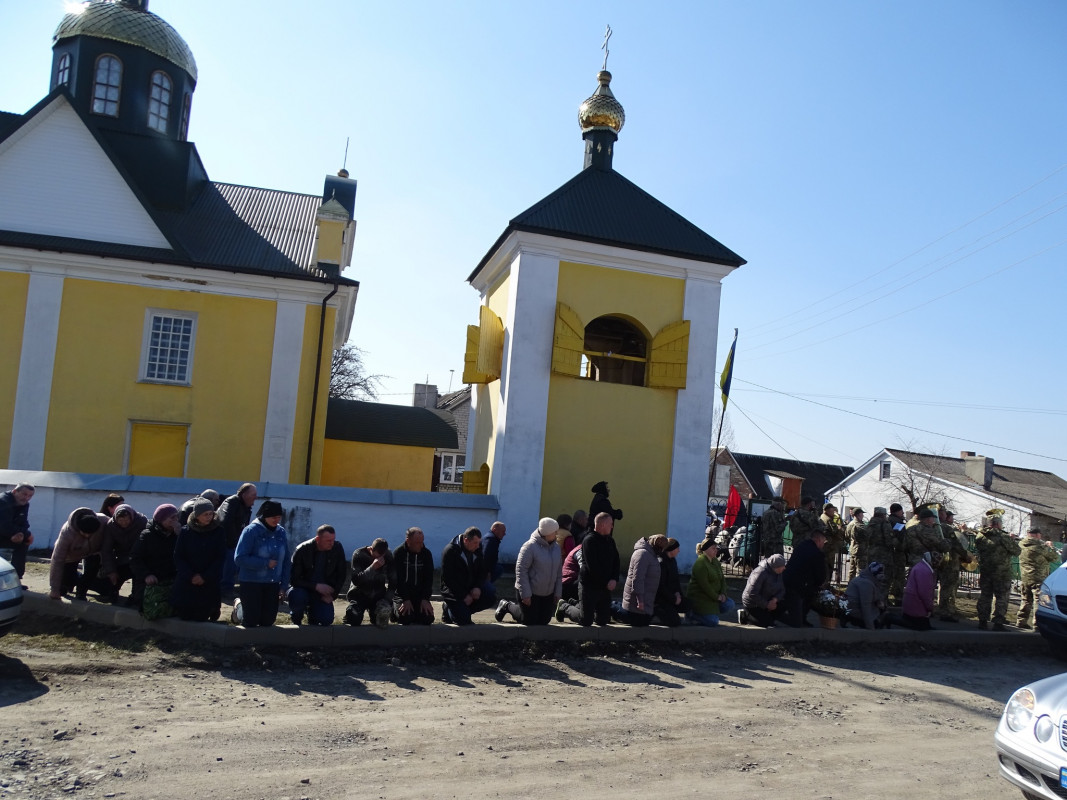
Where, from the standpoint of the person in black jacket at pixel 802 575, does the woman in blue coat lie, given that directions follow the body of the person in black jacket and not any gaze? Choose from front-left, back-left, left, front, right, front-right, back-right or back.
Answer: back-right

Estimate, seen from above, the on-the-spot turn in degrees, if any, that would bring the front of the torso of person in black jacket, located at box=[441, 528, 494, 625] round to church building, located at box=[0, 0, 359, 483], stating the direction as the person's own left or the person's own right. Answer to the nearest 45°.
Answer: approximately 180°

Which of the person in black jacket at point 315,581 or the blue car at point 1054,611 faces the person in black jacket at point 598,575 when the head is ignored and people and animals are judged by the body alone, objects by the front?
the blue car

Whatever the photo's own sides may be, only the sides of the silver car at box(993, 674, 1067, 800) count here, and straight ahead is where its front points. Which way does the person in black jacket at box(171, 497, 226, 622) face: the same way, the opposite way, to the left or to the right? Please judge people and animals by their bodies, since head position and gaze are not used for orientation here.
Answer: to the left

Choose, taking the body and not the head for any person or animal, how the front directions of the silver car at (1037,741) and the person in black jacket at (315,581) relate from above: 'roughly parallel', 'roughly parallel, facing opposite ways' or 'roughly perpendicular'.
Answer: roughly perpendicular

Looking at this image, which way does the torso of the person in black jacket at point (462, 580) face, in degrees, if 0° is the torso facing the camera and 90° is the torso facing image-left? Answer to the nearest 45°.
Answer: approximately 315°

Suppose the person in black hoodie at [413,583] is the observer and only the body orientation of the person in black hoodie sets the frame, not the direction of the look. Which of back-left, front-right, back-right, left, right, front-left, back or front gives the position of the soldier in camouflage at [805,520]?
back-left

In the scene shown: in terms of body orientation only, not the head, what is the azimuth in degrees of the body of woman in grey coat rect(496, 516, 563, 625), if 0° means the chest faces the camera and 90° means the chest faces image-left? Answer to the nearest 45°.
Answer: approximately 315°
